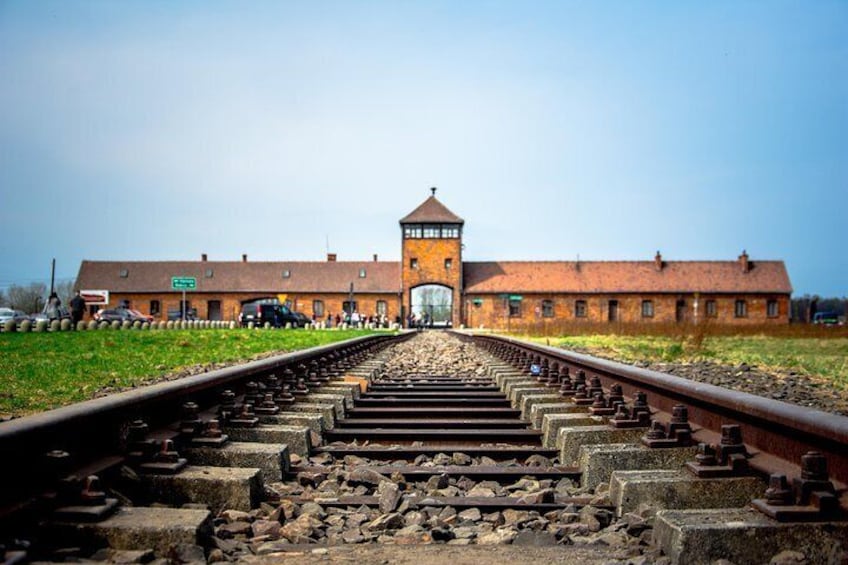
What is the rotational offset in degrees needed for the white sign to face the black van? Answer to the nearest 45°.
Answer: approximately 90° to its left

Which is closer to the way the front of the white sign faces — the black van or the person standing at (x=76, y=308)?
the person standing

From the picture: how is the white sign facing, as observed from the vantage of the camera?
facing the viewer

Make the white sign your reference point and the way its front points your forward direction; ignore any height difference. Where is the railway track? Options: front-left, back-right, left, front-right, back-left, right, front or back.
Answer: front

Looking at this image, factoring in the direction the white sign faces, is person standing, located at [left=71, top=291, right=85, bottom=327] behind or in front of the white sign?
in front

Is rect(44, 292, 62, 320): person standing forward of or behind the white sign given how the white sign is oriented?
forward
